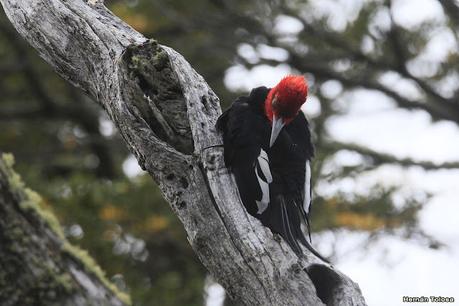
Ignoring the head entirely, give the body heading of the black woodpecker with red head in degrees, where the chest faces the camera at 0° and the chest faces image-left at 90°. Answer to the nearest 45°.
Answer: approximately 135°

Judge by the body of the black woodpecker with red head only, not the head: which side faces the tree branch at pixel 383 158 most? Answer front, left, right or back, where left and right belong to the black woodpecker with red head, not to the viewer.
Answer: right

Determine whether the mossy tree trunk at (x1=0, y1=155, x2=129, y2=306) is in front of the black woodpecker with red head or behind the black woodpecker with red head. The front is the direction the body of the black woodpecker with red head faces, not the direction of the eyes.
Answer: in front

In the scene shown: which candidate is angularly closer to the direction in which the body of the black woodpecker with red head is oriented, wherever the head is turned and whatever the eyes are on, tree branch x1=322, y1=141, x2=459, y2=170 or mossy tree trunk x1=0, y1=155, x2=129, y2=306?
the mossy tree trunk
